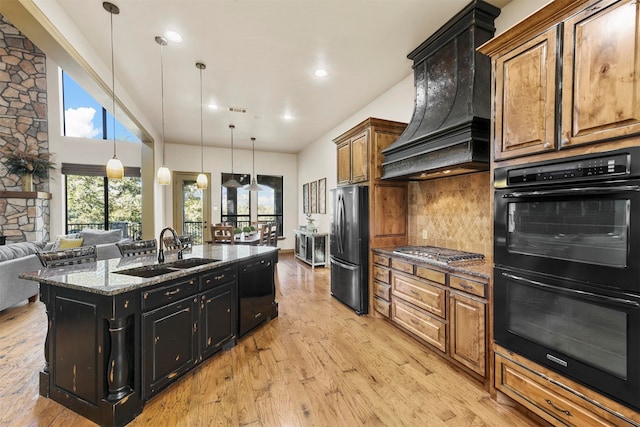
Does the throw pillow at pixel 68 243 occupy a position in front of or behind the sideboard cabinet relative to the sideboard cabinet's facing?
in front

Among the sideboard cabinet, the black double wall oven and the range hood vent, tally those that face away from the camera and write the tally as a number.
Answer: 0

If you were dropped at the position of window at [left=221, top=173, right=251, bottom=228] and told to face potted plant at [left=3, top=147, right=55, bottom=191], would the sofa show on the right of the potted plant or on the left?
left

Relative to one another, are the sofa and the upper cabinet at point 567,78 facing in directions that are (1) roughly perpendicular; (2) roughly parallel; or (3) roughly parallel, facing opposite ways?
roughly parallel

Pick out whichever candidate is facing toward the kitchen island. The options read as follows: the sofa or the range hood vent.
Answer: the range hood vent

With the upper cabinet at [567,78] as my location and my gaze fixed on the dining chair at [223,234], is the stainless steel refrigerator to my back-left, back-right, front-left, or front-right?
front-right

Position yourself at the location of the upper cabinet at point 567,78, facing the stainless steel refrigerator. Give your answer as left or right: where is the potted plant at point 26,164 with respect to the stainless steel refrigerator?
left

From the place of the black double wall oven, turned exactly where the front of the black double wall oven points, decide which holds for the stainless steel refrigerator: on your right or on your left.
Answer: on your right

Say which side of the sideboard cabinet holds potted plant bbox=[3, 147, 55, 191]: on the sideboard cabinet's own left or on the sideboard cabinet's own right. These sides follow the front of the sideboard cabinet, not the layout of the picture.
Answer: on the sideboard cabinet's own right

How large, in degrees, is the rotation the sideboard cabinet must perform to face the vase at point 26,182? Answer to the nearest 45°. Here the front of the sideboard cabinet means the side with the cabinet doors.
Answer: approximately 45° to its right

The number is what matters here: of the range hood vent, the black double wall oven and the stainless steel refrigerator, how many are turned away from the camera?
0

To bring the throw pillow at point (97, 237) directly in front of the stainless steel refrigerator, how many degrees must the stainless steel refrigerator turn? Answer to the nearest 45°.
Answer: approximately 45° to its right

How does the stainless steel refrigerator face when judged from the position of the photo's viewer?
facing the viewer and to the left of the viewer

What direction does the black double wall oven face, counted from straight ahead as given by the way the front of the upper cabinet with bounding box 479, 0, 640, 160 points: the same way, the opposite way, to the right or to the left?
the same way

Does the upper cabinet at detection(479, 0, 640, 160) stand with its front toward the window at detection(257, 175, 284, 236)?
no

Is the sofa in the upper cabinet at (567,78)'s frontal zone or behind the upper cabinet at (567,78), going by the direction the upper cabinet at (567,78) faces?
frontal zone
